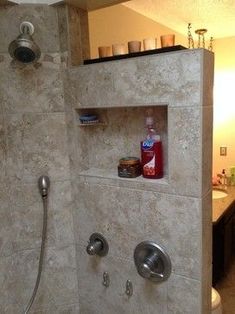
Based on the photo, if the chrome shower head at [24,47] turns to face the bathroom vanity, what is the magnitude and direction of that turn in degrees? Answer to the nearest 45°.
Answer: approximately 135° to its left

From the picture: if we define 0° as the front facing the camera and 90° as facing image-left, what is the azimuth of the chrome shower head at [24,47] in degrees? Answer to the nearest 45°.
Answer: approximately 0°
